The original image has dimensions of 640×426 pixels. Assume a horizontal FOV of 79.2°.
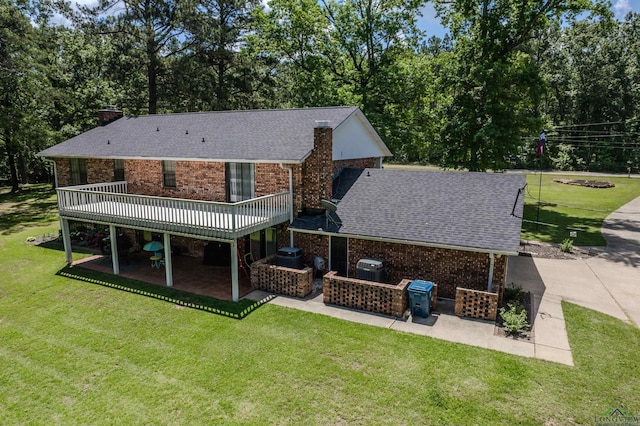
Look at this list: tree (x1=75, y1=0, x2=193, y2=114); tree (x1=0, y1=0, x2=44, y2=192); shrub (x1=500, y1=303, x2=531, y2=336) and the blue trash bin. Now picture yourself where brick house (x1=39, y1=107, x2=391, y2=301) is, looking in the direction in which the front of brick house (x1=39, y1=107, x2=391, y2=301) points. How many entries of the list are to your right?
2

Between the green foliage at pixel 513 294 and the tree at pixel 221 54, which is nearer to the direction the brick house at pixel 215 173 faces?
the tree

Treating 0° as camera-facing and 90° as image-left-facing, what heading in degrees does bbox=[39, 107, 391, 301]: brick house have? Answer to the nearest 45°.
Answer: approximately 225°

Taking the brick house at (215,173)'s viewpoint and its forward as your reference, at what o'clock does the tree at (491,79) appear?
The tree is roughly at 1 o'clock from the brick house.

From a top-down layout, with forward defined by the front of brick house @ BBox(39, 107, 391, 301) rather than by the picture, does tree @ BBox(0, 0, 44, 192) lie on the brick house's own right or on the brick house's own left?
on the brick house's own left

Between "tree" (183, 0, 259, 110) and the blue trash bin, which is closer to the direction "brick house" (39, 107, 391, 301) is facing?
the tree

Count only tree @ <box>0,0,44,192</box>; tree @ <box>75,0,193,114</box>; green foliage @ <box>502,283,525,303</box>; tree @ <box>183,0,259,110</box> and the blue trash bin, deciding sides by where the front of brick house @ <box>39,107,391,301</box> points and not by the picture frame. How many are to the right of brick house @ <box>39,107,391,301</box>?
2

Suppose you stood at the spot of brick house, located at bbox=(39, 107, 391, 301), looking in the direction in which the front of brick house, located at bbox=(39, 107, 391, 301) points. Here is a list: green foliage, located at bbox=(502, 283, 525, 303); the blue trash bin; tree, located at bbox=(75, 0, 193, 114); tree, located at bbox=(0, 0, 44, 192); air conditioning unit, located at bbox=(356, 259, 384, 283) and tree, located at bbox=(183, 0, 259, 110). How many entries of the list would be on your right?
3

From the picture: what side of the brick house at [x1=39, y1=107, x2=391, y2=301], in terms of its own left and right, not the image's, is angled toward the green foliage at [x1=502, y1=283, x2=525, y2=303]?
right

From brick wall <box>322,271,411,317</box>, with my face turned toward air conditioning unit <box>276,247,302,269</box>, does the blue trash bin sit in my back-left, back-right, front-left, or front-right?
back-right

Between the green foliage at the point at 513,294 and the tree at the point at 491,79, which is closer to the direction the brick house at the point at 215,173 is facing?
the tree

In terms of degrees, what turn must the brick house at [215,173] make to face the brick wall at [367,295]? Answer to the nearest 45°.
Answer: approximately 90° to its right

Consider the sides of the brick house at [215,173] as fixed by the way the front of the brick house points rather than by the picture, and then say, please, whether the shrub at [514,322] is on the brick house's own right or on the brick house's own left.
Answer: on the brick house's own right
